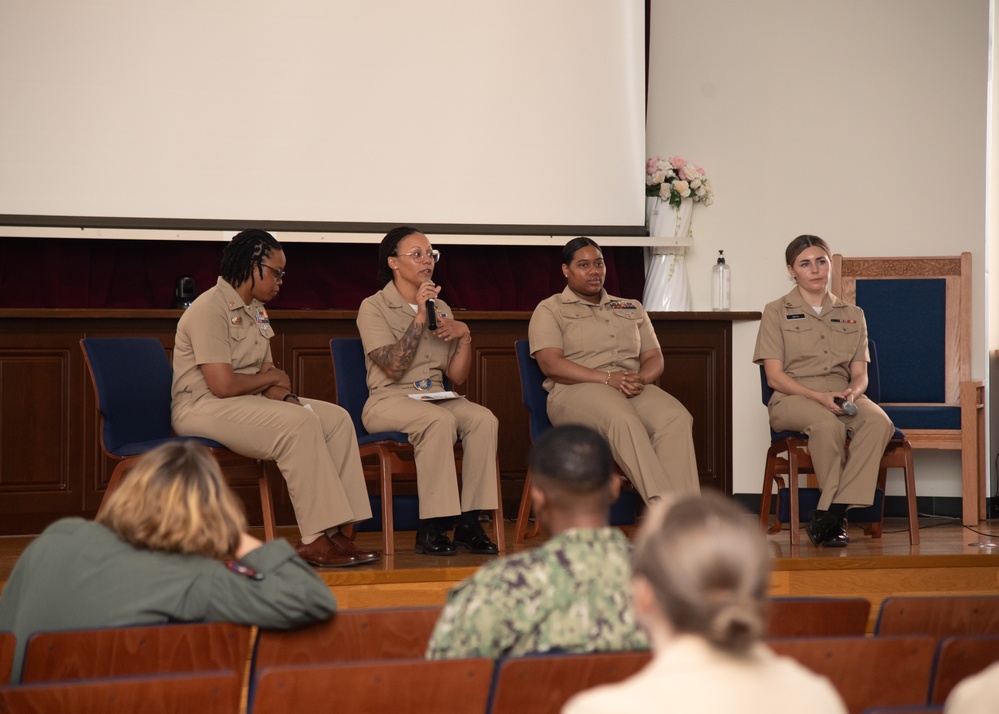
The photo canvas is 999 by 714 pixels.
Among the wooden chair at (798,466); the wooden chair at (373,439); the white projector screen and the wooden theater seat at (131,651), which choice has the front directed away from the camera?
the wooden theater seat

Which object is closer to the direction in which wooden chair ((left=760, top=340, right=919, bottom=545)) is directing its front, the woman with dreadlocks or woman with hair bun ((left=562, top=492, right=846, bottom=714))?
the woman with hair bun

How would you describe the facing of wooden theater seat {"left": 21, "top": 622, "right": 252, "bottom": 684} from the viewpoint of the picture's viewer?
facing away from the viewer

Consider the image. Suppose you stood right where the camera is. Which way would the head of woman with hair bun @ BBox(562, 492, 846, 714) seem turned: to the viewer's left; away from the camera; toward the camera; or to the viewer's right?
away from the camera

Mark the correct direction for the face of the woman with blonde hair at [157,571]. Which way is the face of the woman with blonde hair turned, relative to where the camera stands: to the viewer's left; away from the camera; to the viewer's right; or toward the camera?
away from the camera

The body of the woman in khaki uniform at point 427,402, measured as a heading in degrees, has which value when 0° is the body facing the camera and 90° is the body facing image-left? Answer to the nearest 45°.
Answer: approximately 315°

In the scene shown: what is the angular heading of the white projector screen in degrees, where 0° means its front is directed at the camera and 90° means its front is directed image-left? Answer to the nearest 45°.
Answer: approximately 0°

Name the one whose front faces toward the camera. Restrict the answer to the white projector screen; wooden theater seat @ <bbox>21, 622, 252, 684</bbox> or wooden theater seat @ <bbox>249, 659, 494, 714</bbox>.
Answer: the white projector screen

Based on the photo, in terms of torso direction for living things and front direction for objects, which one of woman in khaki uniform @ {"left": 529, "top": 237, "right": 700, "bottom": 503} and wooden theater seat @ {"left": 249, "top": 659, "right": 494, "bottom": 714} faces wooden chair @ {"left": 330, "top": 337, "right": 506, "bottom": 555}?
the wooden theater seat

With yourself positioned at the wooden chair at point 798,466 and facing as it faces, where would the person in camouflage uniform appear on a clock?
The person in camouflage uniform is roughly at 12 o'clock from the wooden chair.

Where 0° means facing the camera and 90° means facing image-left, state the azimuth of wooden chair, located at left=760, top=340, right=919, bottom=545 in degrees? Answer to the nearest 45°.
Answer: approximately 0°

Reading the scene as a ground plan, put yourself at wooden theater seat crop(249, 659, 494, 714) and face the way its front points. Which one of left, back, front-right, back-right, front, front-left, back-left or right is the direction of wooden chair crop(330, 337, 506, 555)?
front

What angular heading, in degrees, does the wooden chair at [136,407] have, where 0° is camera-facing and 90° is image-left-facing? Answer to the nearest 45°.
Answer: approximately 315°

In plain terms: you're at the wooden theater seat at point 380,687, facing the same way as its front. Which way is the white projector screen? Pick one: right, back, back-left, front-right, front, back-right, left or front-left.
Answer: front

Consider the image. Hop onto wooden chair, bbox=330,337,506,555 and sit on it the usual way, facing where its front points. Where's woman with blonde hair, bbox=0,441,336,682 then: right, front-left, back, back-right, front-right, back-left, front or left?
front-right

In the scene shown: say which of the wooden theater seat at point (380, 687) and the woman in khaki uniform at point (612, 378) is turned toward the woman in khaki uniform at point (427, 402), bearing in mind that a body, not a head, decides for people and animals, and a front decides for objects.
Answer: the wooden theater seat

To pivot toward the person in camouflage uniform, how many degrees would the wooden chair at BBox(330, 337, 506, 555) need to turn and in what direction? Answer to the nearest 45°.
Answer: approximately 45° to its right

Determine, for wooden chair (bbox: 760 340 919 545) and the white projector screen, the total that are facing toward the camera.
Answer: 2

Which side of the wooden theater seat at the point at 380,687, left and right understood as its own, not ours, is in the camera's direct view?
back

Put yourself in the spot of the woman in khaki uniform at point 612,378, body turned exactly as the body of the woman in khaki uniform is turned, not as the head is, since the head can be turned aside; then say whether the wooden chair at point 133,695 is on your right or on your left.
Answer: on your right

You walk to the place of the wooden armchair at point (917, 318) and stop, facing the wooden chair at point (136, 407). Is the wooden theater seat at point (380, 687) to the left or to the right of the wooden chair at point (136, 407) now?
left
